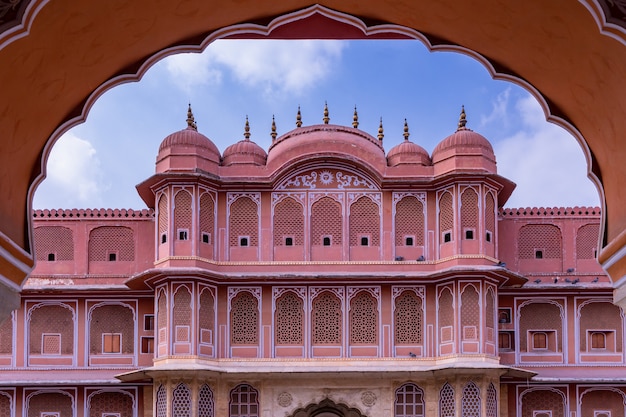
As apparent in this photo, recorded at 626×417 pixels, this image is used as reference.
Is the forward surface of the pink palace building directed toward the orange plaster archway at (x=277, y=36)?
yes

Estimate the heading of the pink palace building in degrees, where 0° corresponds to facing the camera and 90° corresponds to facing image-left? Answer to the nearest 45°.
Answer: approximately 0°
